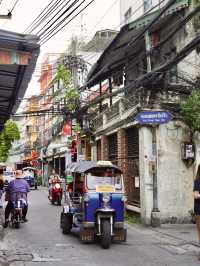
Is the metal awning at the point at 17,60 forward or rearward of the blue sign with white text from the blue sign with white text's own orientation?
forward

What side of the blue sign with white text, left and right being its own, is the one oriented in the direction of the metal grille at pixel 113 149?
back

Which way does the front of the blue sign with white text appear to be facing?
toward the camera

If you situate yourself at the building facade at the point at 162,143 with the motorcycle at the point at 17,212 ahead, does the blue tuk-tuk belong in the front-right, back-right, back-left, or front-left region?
front-left

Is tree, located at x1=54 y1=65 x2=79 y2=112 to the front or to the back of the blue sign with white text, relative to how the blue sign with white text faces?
to the back

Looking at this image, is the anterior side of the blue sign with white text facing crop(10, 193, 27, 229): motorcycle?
no

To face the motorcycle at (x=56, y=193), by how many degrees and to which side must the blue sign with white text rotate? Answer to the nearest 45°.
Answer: approximately 135° to its right

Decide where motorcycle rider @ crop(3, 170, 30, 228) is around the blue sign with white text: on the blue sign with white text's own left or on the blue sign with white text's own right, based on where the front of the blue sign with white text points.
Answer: on the blue sign with white text's own right

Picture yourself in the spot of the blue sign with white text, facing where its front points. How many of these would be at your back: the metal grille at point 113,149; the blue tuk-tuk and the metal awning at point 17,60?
1

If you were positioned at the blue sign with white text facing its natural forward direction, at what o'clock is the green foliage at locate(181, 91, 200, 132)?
The green foliage is roughly at 8 o'clock from the blue sign with white text.

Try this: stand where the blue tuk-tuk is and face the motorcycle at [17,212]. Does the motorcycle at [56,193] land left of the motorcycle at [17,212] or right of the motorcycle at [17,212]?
right

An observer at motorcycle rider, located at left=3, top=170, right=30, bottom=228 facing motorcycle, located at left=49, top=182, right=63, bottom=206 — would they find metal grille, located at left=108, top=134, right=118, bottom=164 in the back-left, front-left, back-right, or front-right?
front-right
